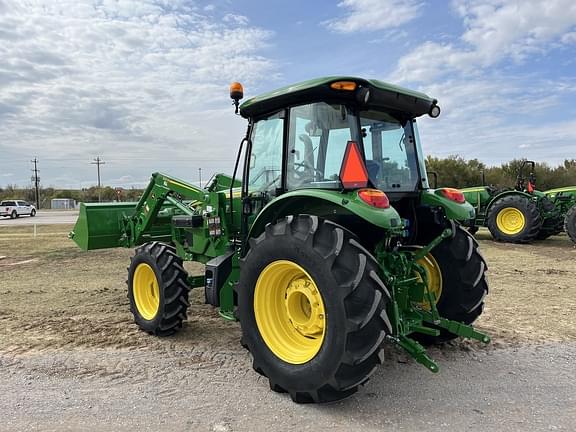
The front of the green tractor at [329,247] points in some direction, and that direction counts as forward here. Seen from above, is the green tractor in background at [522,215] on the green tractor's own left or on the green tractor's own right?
on the green tractor's own right

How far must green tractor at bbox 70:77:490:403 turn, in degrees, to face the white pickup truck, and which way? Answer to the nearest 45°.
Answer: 0° — it already faces it

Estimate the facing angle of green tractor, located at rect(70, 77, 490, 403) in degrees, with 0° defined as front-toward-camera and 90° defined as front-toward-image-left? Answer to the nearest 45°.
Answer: approximately 135°

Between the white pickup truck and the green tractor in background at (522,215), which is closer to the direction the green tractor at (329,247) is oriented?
the white pickup truck
